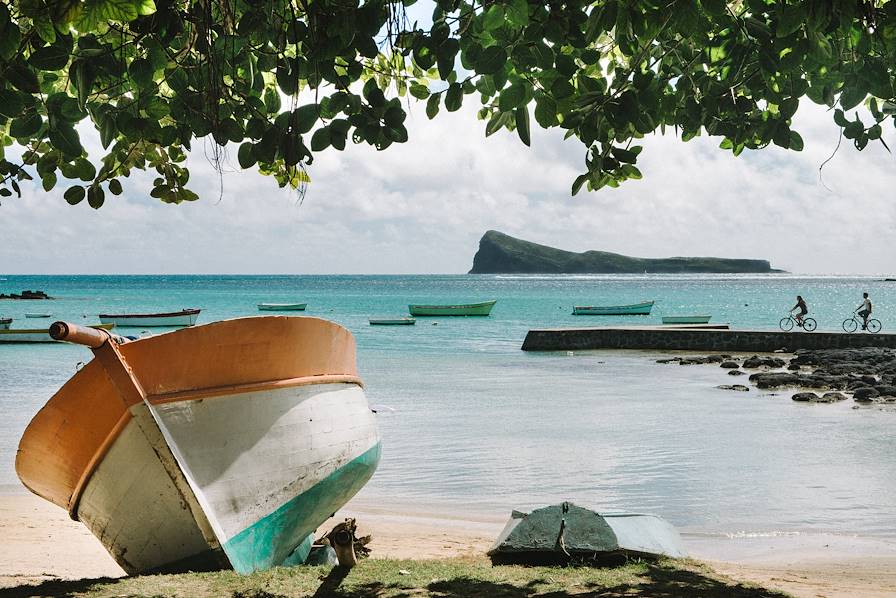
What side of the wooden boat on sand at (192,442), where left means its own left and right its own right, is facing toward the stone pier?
back

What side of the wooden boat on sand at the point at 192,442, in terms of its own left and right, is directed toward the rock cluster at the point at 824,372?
back

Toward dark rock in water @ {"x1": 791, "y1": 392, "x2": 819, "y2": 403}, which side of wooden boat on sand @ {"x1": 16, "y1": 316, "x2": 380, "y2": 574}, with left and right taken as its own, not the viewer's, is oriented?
back

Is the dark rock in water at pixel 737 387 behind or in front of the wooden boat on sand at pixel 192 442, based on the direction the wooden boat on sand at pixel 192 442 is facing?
behind

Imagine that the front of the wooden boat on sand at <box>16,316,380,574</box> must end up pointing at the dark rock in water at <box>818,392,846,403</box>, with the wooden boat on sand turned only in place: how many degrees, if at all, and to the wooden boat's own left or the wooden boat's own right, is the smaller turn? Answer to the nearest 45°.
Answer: approximately 180°

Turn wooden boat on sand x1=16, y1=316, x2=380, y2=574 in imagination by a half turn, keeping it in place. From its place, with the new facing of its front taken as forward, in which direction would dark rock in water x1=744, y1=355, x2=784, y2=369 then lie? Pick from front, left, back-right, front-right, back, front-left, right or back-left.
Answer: front

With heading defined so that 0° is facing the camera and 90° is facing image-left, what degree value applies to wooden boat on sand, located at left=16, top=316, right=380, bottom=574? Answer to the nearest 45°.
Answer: approximately 45°
